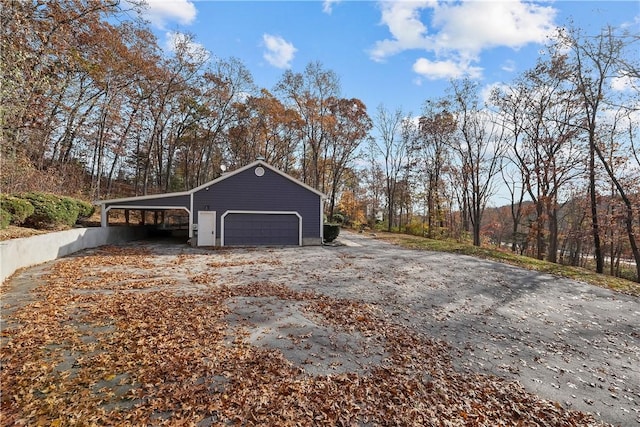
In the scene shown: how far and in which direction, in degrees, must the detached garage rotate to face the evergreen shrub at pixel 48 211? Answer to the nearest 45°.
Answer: approximately 90° to its right

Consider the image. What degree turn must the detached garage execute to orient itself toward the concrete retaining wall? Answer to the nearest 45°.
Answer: approximately 45° to its right

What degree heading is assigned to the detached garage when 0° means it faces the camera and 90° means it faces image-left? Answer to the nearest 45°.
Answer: approximately 0°

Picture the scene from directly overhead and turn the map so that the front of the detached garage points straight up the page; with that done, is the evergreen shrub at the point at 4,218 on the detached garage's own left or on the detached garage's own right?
on the detached garage's own right

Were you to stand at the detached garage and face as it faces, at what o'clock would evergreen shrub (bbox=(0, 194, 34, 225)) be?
The evergreen shrub is roughly at 2 o'clock from the detached garage.
